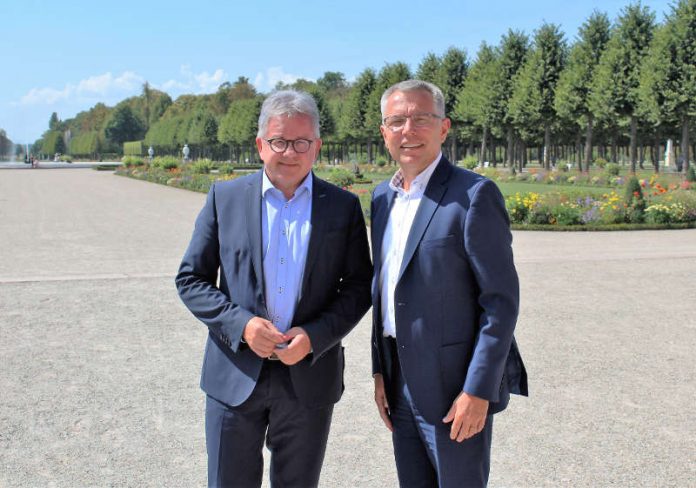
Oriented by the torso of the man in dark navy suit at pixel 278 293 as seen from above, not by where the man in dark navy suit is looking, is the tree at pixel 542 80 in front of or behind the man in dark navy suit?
behind

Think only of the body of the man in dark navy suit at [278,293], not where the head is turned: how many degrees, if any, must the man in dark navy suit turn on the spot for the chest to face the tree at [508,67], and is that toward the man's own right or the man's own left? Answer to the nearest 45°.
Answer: approximately 180°

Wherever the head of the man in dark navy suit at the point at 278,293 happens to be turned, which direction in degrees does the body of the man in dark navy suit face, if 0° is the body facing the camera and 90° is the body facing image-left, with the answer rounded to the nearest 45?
approximately 0°

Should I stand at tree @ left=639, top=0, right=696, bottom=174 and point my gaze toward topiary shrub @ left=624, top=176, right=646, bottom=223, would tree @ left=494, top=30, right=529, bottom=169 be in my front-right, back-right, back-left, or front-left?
back-right

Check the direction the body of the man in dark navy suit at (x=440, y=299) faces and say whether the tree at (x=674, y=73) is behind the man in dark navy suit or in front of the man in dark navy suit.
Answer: behind

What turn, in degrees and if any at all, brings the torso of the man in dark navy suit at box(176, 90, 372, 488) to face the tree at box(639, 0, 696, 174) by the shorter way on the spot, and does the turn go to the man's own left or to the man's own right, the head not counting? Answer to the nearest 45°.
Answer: approximately 135° to the man's own left

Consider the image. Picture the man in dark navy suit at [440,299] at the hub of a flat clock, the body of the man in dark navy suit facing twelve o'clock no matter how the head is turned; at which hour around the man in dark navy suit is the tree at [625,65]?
The tree is roughly at 5 o'clock from the man in dark navy suit.

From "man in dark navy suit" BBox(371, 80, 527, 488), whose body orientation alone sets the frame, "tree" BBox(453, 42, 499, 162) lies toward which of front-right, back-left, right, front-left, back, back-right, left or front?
back-right

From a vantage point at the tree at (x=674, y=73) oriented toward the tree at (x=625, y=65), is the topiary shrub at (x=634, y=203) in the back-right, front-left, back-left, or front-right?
back-left

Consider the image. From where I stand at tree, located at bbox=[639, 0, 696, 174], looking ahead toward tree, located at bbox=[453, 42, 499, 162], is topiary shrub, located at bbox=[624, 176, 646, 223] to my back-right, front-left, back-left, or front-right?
back-left

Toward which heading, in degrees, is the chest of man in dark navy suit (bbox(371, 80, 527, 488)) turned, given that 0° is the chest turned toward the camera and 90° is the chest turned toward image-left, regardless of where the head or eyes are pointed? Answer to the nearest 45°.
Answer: approximately 45°

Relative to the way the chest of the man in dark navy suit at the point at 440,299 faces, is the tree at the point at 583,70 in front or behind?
behind
